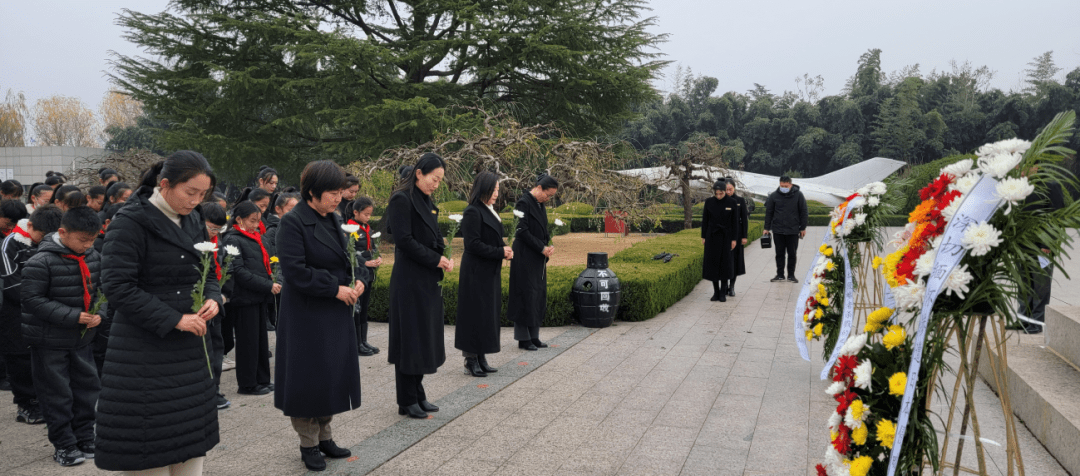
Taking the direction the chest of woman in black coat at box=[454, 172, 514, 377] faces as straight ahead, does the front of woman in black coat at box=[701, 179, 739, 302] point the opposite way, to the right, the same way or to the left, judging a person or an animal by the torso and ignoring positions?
to the right

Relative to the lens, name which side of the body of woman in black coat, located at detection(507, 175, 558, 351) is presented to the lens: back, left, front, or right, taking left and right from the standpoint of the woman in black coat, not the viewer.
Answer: right

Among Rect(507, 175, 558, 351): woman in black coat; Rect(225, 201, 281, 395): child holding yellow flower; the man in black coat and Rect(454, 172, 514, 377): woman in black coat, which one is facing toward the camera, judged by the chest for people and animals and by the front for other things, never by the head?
the man in black coat

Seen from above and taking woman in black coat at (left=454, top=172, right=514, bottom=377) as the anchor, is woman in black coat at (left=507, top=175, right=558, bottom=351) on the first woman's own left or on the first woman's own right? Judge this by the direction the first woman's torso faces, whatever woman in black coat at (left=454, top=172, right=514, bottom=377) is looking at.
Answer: on the first woman's own left

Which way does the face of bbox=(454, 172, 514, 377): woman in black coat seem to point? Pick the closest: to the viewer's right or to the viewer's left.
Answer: to the viewer's right

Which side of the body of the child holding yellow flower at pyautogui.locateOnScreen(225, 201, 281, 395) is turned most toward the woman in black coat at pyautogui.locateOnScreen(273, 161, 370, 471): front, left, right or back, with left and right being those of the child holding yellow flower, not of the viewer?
right

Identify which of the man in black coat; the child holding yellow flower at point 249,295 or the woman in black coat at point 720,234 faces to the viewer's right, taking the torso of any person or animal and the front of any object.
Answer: the child holding yellow flower

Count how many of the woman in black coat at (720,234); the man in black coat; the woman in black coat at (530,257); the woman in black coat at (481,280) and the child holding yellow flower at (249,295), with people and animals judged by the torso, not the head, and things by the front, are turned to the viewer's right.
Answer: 3

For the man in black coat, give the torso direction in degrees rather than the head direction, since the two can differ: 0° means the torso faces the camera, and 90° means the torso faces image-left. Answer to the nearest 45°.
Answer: approximately 0°

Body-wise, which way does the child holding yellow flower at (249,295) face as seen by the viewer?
to the viewer's right

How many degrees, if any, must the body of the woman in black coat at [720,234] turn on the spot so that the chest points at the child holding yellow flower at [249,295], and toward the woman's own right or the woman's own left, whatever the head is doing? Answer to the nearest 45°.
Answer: approximately 45° to the woman's own right

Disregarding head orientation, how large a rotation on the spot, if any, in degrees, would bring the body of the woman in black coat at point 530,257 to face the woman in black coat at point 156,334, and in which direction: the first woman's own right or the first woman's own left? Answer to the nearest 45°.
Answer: approximately 90° to the first woman's own right

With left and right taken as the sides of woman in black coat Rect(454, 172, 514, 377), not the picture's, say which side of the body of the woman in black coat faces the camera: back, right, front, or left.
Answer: right
